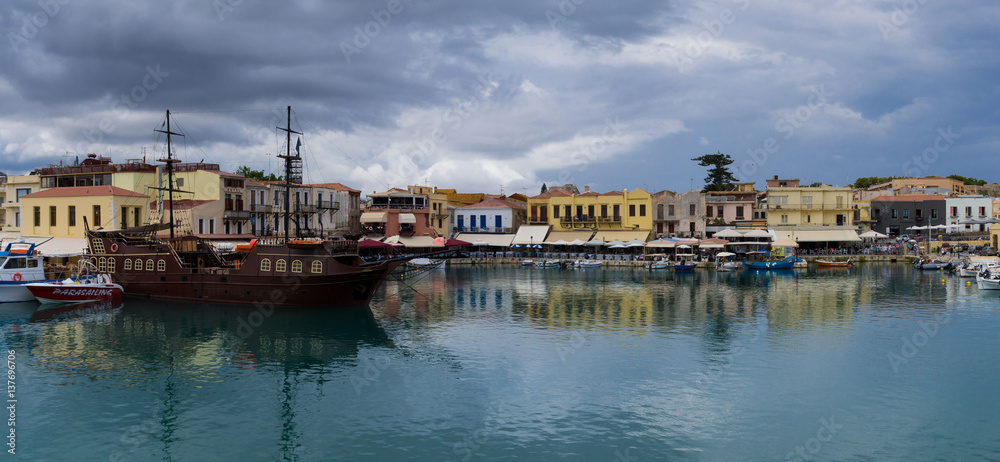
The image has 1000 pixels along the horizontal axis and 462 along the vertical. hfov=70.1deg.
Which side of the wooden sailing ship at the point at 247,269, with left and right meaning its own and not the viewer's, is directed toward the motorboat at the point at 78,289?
back

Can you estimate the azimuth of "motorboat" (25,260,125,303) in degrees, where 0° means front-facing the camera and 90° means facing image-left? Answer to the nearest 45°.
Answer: approximately 90°

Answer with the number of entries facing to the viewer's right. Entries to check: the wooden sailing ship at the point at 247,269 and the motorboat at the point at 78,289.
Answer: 1

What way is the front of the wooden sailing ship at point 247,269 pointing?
to the viewer's right

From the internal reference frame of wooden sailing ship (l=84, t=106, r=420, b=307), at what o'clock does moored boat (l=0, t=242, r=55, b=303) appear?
The moored boat is roughly at 7 o'clock from the wooden sailing ship.

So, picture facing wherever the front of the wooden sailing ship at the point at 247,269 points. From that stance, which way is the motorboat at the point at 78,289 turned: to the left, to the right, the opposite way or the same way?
the opposite way
